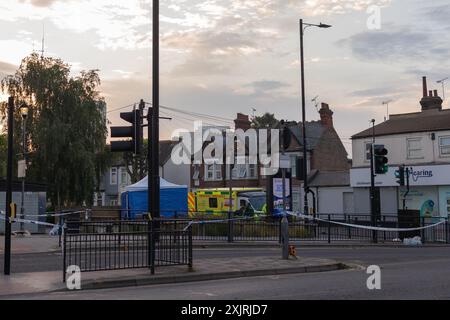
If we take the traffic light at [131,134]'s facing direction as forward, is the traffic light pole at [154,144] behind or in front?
behind

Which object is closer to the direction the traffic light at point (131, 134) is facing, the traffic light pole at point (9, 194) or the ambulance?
the traffic light pole

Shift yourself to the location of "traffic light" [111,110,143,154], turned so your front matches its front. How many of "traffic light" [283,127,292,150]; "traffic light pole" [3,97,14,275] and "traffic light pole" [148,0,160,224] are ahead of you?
1

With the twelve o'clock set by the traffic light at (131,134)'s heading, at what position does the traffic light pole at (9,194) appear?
The traffic light pole is roughly at 12 o'clock from the traffic light.

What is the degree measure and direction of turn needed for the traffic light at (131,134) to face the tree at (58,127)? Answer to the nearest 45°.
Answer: approximately 90° to its right
